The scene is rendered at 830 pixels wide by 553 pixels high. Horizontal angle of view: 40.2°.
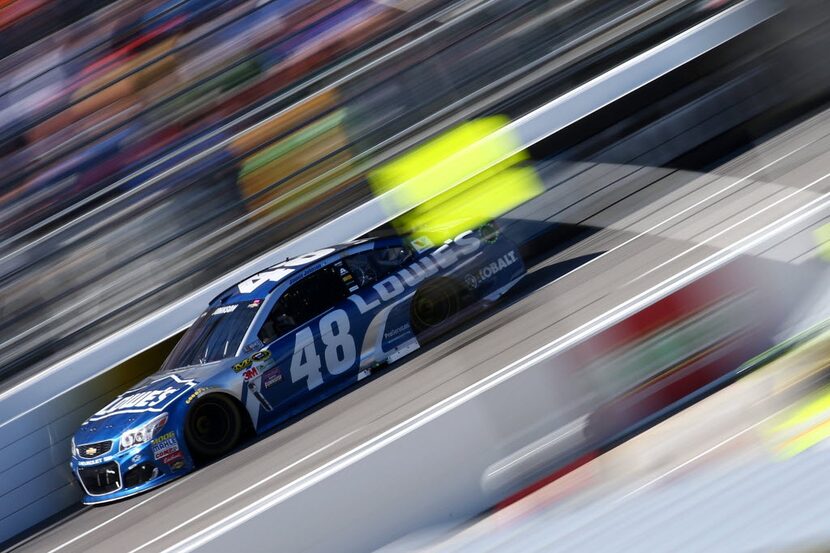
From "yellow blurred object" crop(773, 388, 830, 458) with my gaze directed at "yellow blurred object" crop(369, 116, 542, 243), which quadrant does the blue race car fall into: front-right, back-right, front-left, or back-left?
front-left

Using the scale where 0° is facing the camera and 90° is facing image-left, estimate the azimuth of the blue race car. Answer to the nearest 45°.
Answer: approximately 45°
